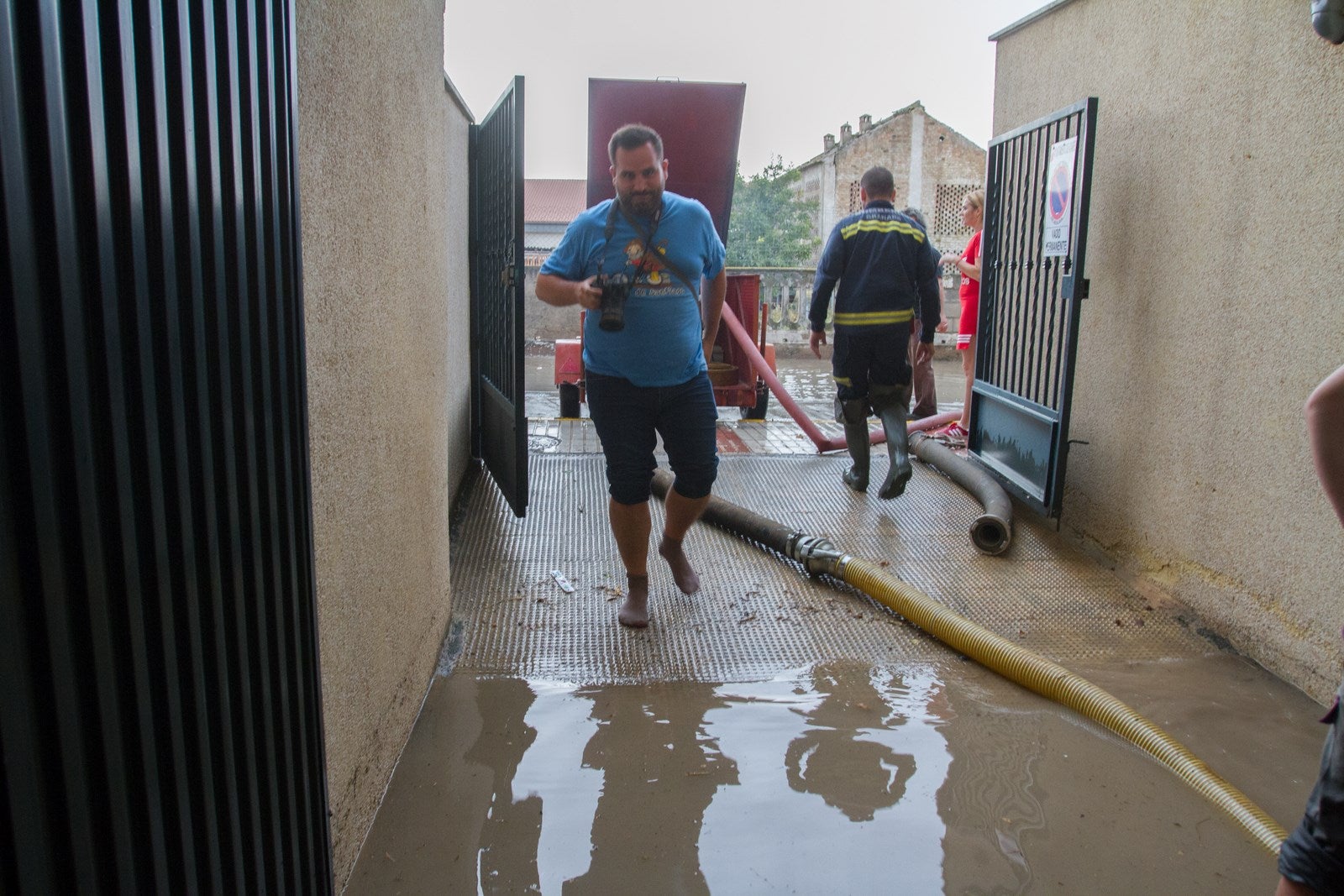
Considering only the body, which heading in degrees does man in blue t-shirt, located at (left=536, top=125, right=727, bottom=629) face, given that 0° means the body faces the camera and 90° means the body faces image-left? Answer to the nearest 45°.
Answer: approximately 0°

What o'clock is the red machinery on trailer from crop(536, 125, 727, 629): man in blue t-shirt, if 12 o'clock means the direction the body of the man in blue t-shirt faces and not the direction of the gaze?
The red machinery on trailer is roughly at 6 o'clock from the man in blue t-shirt.

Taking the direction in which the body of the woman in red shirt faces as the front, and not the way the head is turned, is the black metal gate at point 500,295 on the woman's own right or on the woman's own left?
on the woman's own left

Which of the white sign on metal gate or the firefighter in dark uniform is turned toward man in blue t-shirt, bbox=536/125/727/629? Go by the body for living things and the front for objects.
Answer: the white sign on metal gate

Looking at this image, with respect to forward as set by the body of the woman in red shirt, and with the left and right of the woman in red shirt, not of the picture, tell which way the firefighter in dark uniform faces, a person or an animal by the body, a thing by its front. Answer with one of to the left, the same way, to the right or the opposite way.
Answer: to the right

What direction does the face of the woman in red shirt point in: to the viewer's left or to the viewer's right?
to the viewer's left

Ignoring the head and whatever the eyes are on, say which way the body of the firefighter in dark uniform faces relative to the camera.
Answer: away from the camera

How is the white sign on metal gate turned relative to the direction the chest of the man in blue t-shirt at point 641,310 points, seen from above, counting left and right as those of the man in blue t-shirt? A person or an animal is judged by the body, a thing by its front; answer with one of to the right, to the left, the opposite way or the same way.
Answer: to the right

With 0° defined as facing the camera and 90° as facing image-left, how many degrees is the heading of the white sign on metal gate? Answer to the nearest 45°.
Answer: approximately 45°

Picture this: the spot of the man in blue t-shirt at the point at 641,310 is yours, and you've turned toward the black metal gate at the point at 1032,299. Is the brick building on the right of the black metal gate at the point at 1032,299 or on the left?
left

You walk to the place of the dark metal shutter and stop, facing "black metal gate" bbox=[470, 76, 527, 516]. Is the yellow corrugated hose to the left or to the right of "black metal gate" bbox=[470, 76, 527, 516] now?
right

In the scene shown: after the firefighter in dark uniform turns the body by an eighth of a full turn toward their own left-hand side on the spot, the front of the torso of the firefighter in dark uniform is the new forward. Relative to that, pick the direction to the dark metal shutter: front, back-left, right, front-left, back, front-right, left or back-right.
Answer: back-left

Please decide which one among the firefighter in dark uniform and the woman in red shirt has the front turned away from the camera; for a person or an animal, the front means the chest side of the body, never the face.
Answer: the firefighter in dark uniform

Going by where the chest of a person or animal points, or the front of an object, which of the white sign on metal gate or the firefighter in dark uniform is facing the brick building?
the firefighter in dark uniform

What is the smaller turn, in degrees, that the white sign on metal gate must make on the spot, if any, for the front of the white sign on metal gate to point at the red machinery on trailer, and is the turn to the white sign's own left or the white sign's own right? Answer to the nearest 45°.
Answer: approximately 90° to the white sign's own right
